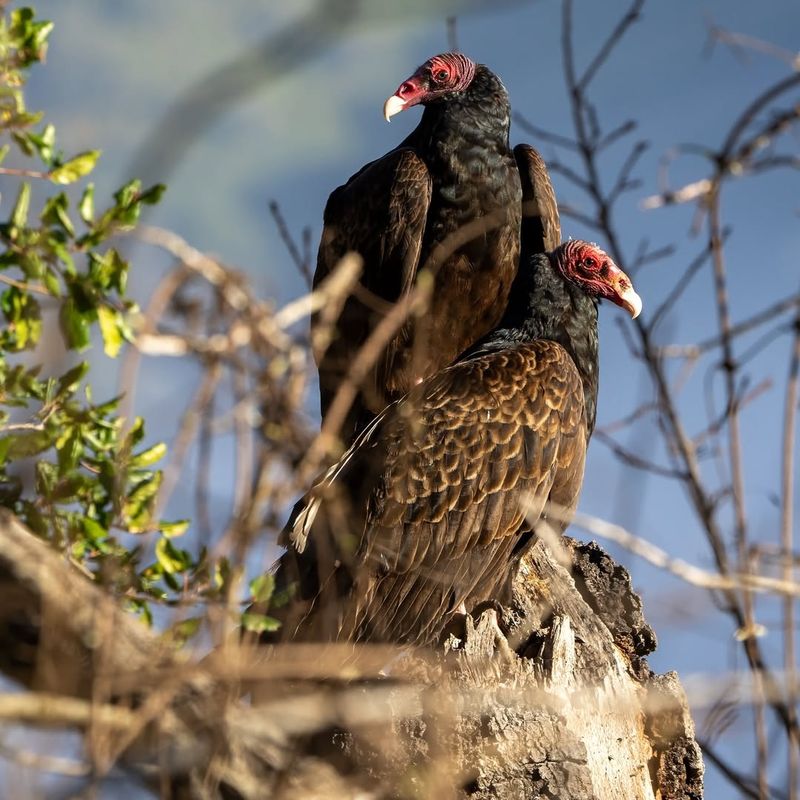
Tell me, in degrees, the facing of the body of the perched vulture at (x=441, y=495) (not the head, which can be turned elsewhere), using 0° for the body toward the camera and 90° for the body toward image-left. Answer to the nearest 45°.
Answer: approximately 270°

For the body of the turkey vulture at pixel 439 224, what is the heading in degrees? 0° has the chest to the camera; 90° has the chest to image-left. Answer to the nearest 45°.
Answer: approximately 315°
